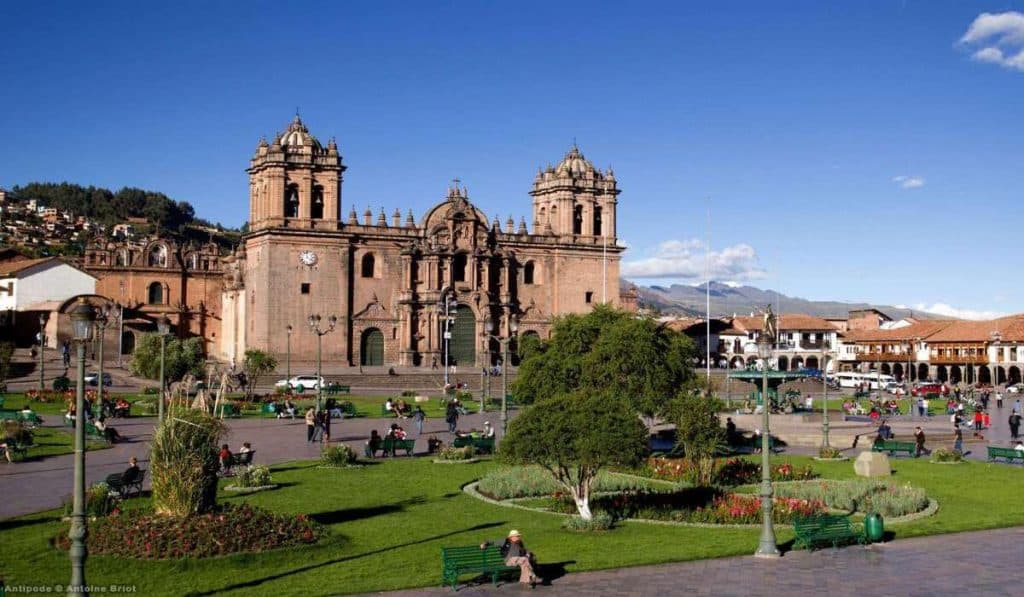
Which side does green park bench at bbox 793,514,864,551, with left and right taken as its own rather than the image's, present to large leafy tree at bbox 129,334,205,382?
back

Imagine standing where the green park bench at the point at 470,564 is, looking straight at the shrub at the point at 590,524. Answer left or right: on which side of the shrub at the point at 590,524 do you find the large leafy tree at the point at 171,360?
left

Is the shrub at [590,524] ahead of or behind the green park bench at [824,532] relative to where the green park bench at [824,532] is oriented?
behind

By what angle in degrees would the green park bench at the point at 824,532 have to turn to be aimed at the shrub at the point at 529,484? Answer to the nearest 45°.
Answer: approximately 180°

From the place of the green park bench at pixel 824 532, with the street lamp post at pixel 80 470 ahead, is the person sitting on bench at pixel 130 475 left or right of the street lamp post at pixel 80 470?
right

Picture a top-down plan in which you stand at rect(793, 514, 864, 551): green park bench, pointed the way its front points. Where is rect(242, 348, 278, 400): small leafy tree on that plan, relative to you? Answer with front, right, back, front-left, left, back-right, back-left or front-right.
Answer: back

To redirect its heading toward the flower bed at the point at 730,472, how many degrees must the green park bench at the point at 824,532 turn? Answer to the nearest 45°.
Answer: approximately 135° to its left

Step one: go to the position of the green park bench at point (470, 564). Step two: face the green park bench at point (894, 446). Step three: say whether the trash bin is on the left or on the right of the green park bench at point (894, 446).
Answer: right

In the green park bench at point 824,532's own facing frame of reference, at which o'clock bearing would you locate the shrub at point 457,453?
The shrub is roughly at 6 o'clock from the green park bench.

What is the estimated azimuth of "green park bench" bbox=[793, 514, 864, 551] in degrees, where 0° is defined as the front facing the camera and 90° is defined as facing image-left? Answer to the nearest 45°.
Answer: approximately 315°

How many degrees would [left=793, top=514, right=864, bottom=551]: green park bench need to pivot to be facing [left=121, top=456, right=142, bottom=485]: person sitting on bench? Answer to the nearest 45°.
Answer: approximately 135° to its right

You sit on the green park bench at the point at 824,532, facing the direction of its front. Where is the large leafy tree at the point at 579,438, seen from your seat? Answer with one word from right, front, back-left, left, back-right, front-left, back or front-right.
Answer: back-right
